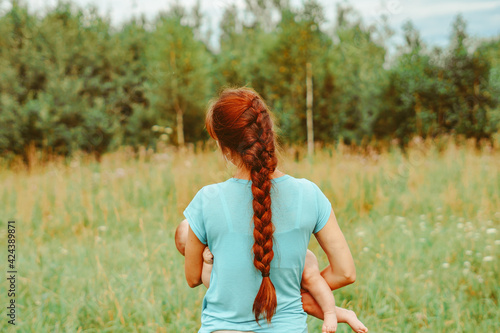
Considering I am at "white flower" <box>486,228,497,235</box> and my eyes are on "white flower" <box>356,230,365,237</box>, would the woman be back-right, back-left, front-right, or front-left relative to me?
front-left

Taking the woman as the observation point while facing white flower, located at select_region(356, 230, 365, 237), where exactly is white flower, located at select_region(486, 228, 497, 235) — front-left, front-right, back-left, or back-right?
front-right

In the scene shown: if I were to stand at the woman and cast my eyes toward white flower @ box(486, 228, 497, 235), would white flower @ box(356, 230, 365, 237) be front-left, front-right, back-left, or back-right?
front-left

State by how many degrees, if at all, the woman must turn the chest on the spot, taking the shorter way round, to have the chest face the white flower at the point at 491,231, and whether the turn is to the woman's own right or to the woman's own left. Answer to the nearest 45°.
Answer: approximately 45° to the woman's own right

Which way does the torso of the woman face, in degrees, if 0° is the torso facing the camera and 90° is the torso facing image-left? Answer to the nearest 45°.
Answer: approximately 180°

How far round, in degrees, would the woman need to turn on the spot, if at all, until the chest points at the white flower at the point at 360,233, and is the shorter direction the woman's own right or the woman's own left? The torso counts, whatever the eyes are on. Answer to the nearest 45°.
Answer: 0° — they already face it
